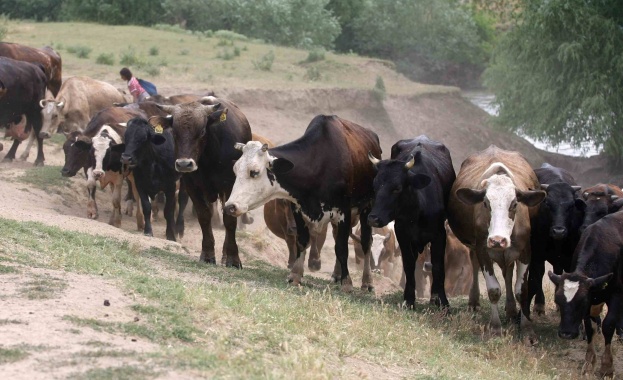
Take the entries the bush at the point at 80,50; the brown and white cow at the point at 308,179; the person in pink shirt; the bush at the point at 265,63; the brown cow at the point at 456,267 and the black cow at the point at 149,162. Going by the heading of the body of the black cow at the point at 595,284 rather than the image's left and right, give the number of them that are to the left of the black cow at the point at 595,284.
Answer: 0

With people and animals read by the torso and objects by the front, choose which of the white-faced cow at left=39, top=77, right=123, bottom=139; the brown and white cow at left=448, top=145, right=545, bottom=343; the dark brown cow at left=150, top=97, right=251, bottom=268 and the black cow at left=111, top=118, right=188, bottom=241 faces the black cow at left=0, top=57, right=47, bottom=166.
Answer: the white-faced cow

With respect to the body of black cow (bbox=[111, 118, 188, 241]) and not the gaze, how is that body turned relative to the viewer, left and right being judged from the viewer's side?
facing the viewer and to the left of the viewer

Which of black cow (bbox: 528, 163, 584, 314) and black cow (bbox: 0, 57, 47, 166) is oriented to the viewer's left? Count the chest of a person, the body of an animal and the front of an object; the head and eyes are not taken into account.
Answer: black cow (bbox: 0, 57, 47, 166)

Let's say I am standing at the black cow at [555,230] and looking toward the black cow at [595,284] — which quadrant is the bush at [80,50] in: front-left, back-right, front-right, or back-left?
back-right

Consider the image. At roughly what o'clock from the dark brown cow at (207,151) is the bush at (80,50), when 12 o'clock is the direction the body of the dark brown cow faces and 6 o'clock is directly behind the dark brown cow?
The bush is roughly at 4 o'clock from the dark brown cow.

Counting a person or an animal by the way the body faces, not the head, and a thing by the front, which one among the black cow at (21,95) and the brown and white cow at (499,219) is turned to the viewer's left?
the black cow

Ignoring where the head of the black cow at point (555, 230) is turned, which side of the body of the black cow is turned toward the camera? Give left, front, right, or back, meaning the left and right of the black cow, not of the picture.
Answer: front

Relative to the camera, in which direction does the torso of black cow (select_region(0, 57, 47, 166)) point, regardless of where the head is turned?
to the viewer's left

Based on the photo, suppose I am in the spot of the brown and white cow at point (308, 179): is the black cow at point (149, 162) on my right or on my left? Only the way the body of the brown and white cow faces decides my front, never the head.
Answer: on my right

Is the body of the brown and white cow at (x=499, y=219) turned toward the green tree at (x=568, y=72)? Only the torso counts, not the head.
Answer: no

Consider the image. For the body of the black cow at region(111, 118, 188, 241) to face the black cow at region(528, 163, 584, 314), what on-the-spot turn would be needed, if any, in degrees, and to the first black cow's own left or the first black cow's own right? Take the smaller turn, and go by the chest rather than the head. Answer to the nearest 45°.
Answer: approximately 90° to the first black cow's own left

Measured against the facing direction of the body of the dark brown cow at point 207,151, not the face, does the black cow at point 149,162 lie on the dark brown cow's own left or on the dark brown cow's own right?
on the dark brown cow's own right

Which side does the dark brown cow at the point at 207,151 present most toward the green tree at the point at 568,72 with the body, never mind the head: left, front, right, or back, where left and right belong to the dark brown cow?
back

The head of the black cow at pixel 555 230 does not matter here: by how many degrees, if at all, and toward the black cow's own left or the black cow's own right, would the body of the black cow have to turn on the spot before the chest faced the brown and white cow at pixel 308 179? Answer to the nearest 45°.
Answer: approximately 90° to the black cow's own right

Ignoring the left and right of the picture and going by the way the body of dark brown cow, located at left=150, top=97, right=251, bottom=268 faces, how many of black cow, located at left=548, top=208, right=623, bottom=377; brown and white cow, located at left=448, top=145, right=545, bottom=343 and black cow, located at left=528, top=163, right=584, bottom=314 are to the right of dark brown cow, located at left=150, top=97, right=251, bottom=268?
0

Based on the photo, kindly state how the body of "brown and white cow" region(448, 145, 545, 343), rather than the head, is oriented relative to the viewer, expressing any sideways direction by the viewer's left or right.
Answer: facing the viewer
